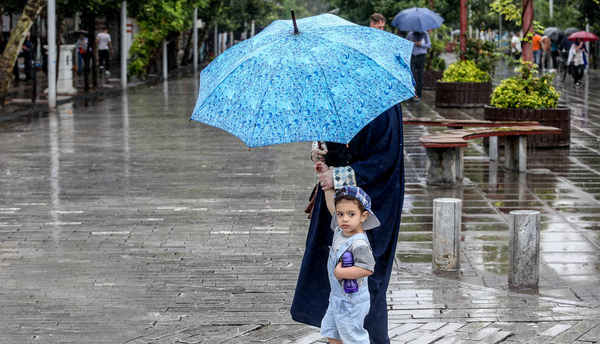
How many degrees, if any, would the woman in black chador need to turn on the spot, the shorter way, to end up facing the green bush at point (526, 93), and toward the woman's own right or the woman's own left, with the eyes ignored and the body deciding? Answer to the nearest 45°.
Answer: approximately 90° to the woman's own right

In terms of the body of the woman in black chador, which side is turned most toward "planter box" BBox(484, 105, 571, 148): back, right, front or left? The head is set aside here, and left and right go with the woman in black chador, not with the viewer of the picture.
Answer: right

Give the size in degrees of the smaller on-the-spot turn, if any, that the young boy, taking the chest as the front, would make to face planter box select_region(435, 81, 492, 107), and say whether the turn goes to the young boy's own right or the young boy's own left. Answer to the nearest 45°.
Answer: approximately 135° to the young boy's own right

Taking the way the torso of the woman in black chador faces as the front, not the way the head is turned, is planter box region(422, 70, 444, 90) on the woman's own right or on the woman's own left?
on the woman's own right

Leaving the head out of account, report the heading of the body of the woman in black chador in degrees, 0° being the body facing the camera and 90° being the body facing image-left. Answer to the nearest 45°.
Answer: approximately 90°

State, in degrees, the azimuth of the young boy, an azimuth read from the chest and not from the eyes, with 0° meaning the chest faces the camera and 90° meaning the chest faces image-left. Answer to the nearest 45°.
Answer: approximately 45°

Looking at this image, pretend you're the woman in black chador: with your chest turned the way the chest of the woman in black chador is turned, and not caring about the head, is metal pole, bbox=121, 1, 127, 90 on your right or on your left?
on your right
